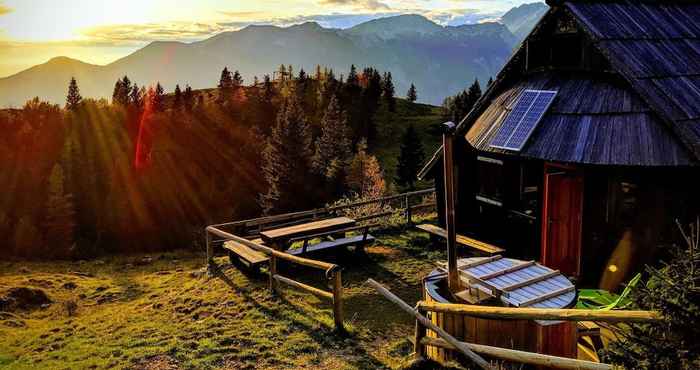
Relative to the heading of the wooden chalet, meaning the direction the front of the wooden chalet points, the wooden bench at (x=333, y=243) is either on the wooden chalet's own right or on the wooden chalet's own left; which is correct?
on the wooden chalet's own right

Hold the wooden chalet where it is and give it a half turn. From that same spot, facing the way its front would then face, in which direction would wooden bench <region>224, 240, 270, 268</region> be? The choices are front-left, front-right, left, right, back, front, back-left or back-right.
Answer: back-left

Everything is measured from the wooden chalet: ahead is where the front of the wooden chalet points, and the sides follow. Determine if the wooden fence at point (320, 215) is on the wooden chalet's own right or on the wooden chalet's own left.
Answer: on the wooden chalet's own right

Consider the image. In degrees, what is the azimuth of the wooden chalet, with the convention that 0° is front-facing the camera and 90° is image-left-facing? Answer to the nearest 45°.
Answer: approximately 45°
